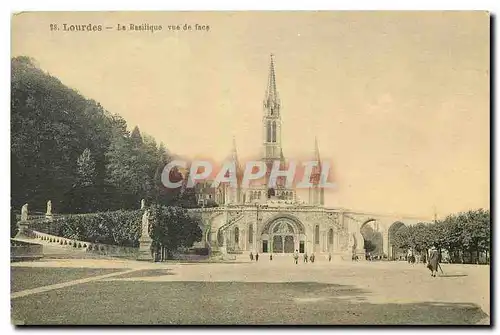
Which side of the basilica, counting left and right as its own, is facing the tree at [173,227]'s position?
right

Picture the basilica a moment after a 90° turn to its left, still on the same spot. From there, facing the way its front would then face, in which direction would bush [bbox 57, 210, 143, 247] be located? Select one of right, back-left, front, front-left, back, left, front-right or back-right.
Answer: back

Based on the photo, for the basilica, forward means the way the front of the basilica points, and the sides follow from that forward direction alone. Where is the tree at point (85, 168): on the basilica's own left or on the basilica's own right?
on the basilica's own right

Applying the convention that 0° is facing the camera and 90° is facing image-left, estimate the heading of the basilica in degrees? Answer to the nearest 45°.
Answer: approximately 0°

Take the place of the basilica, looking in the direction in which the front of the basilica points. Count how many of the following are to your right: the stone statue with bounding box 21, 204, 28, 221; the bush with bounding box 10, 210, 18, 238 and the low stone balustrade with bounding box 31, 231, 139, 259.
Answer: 3

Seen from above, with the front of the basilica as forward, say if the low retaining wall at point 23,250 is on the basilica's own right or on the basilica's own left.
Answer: on the basilica's own right

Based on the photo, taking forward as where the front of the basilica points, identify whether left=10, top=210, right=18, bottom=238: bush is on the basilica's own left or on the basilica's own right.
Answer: on the basilica's own right

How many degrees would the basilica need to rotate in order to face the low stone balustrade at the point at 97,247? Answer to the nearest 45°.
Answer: approximately 90° to its right

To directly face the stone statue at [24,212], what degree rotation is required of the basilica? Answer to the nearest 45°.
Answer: approximately 90° to its right

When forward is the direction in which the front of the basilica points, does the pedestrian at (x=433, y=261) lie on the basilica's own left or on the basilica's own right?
on the basilica's own left
